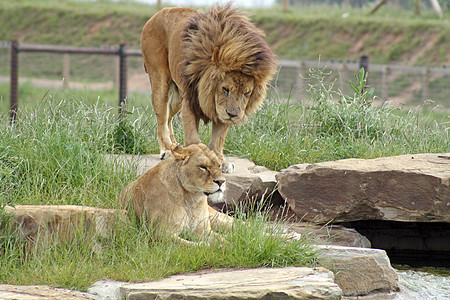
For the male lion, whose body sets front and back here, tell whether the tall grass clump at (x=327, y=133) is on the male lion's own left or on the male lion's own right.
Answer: on the male lion's own left

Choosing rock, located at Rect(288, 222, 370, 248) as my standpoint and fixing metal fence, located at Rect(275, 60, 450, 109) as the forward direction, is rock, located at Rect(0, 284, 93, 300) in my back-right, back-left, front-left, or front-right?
back-left

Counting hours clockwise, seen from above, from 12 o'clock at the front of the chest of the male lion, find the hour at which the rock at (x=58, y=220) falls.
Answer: The rock is roughly at 3 o'clock from the male lion.

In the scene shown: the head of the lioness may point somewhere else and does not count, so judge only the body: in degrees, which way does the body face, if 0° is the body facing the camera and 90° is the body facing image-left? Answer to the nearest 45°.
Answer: approximately 315°

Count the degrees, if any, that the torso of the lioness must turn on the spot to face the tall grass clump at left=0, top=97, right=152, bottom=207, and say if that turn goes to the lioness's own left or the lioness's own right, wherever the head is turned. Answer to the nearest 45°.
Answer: approximately 180°

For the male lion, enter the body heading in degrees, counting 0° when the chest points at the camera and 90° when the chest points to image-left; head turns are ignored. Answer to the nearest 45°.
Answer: approximately 315°

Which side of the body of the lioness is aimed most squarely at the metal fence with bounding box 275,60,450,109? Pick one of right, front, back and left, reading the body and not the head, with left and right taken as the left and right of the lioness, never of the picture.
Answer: left

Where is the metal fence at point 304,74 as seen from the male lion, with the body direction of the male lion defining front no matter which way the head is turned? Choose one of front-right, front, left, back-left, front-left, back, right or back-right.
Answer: back-left

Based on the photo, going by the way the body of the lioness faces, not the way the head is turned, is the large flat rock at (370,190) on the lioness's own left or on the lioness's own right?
on the lioness's own left

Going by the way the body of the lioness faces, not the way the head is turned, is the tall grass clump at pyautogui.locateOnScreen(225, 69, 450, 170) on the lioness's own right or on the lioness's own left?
on the lioness's own left
